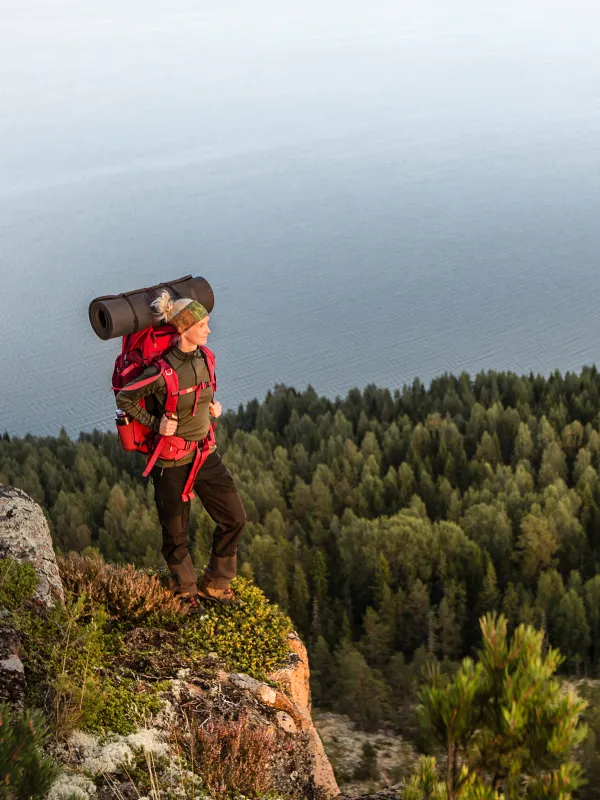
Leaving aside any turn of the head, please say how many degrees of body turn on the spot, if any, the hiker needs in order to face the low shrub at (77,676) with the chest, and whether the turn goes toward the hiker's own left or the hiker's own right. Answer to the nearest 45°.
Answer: approximately 90° to the hiker's own right

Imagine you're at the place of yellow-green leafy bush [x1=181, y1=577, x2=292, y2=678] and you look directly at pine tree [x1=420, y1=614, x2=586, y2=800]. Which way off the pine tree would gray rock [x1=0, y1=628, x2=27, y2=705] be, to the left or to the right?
right

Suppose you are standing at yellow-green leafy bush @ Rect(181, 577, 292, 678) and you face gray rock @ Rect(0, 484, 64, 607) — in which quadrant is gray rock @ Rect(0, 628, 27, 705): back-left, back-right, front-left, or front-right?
front-left

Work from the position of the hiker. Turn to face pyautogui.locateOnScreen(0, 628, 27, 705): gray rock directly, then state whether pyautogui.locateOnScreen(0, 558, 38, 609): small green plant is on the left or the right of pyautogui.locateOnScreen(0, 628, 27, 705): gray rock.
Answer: right

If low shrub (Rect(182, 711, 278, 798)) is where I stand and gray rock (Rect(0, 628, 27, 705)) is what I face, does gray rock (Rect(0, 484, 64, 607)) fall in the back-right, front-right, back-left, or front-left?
front-right

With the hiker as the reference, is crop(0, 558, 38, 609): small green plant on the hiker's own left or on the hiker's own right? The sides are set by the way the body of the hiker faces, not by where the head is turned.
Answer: on the hiker's own right

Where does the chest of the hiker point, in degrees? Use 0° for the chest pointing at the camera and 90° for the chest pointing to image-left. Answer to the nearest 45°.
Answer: approximately 315°

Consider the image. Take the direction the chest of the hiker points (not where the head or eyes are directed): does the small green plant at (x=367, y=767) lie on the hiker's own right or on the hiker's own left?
on the hiker's own left

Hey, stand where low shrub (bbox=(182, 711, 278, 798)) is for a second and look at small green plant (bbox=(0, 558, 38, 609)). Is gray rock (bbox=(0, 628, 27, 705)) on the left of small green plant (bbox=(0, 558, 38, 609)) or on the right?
left

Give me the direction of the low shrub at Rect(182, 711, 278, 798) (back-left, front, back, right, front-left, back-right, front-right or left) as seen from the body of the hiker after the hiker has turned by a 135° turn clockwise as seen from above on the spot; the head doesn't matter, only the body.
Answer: left

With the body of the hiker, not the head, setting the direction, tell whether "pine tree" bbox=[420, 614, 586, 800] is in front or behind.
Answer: in front

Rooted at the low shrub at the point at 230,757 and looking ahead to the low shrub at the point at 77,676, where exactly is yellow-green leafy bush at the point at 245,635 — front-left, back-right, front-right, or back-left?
front-right

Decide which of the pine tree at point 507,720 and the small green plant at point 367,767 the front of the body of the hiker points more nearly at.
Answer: the pine tree
